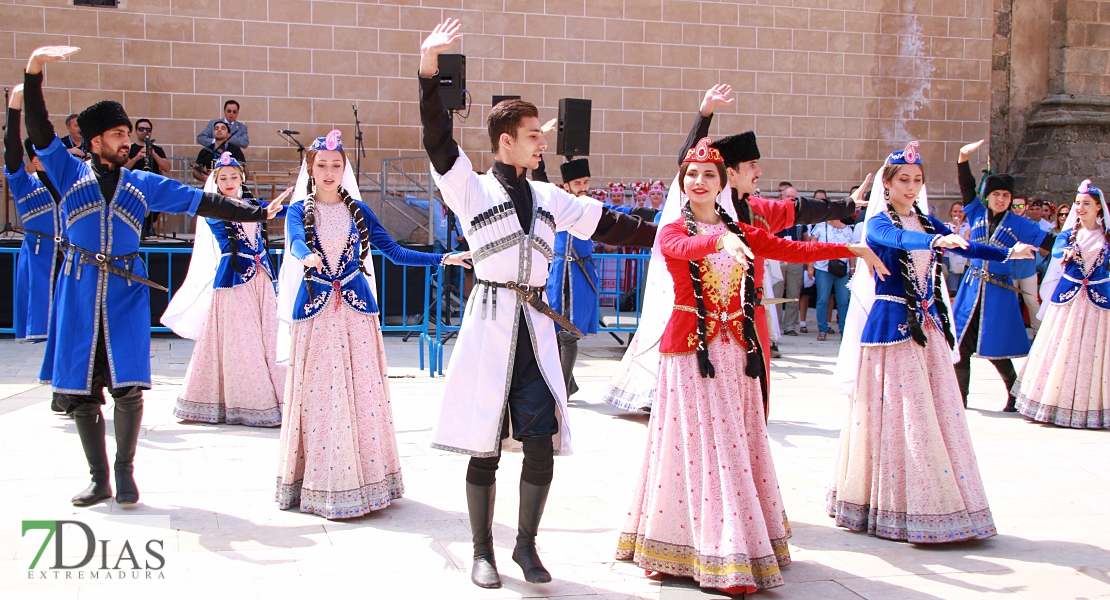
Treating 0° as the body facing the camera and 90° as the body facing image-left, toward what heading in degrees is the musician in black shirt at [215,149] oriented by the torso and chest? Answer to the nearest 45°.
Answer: approximately 0°

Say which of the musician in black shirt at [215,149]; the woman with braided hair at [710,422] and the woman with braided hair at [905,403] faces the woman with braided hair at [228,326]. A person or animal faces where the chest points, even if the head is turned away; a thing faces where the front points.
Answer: the musician in black shirt

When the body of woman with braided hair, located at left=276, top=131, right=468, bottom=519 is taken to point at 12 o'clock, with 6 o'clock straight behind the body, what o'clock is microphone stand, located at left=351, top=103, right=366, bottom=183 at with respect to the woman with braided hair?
The microphone stand is roughly at 6 o'clock from the woman with braided hair.

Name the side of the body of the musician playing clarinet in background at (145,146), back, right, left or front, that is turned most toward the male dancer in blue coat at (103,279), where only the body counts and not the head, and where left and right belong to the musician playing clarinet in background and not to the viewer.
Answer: front

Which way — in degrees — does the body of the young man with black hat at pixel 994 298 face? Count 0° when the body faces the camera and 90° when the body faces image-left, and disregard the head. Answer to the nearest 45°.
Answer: approximately 0°

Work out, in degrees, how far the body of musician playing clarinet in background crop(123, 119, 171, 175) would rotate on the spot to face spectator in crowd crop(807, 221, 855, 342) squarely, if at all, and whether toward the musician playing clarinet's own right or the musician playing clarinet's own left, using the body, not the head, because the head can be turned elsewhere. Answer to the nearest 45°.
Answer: approximately 90° to the musician playing clarinet's own left

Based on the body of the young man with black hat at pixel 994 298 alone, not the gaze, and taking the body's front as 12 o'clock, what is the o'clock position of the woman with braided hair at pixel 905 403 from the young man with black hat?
The woman with braided hair is roughly at 12 o'clock from the young man with black hat.

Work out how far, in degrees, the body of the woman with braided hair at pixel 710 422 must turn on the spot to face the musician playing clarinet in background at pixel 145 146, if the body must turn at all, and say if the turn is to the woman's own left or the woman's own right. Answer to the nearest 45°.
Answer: approximately 135° to the woman's own right
